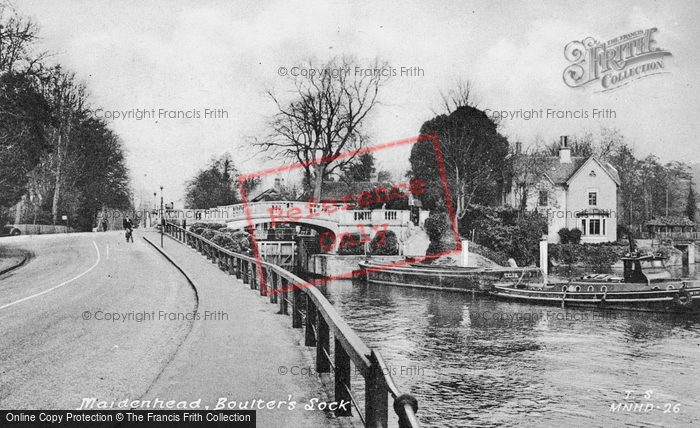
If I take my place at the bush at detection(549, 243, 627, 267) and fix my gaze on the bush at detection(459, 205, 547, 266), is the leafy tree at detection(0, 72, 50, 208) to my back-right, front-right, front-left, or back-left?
front-left

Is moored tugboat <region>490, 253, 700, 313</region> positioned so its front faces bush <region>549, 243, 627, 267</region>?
no

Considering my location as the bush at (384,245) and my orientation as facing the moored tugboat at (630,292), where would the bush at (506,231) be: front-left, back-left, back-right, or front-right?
front-left

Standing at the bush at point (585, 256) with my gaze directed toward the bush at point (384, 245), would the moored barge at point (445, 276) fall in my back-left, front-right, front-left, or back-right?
front-left
